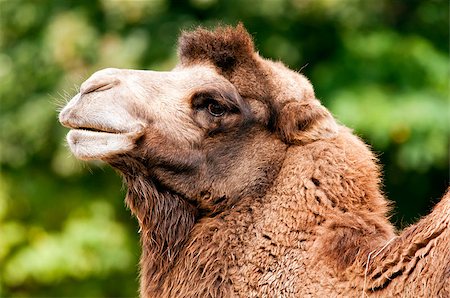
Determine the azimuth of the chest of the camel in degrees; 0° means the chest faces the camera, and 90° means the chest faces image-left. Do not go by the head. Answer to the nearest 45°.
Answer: approximately 90°
